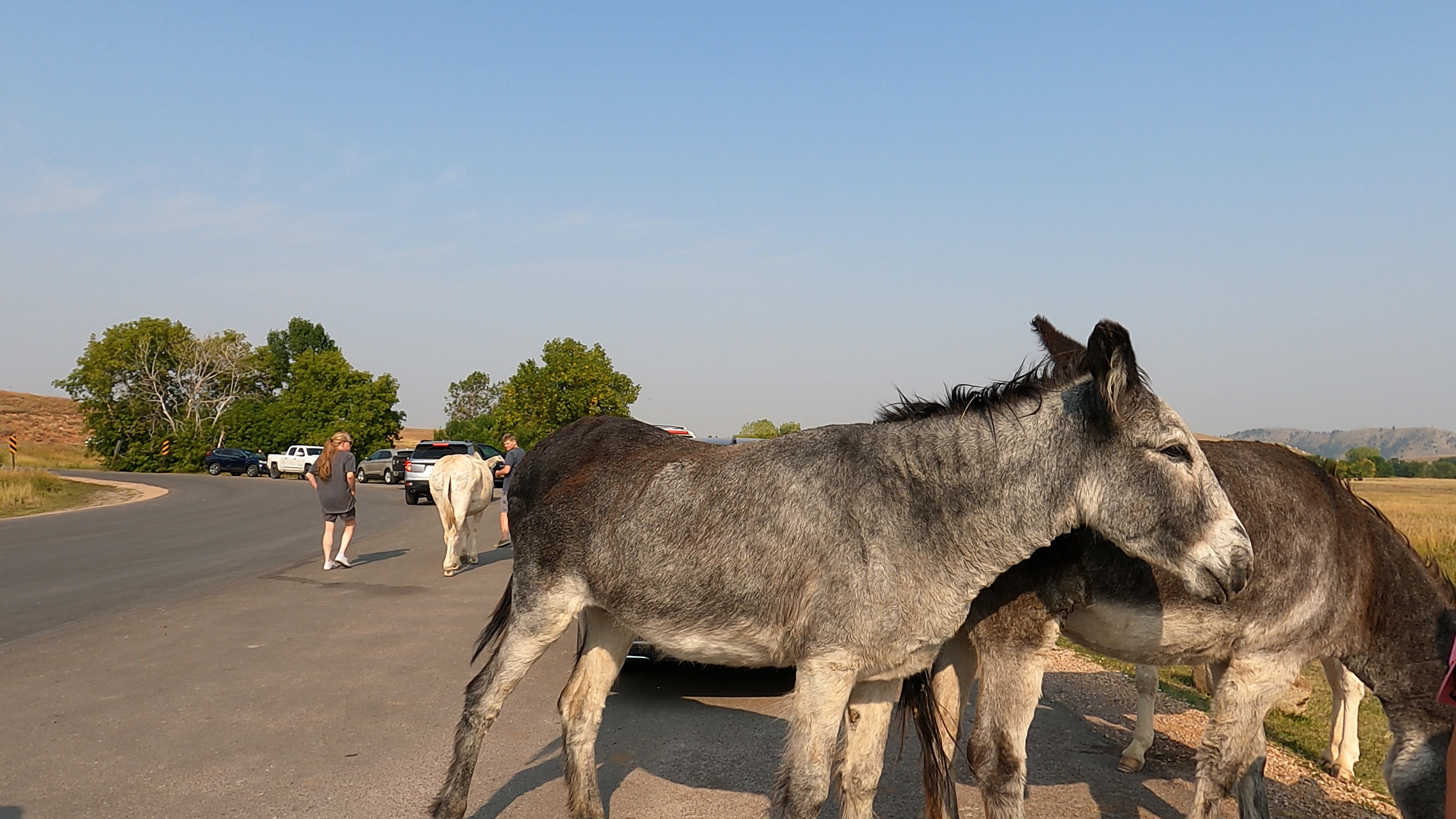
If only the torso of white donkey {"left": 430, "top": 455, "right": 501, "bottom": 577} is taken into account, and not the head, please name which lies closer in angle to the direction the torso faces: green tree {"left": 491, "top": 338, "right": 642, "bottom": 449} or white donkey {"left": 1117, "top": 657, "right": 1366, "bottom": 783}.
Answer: the green tree

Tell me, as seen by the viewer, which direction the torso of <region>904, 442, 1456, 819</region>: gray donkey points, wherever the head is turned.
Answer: to the viewer's right

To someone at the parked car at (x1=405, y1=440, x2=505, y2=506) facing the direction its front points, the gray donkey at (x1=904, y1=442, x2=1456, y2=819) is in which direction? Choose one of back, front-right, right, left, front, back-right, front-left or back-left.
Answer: back-right

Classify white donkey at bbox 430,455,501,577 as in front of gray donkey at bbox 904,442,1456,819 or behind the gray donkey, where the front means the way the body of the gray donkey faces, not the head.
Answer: behind

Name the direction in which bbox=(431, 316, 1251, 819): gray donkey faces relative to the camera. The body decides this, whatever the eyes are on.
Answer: to the viewer's right

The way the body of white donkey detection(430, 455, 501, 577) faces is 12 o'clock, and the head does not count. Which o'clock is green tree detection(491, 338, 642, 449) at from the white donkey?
The green tree is roughly at 11 o'clock from the white donkey.

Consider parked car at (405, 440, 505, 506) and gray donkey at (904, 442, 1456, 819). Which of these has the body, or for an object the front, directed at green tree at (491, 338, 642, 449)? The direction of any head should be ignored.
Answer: the parked car
